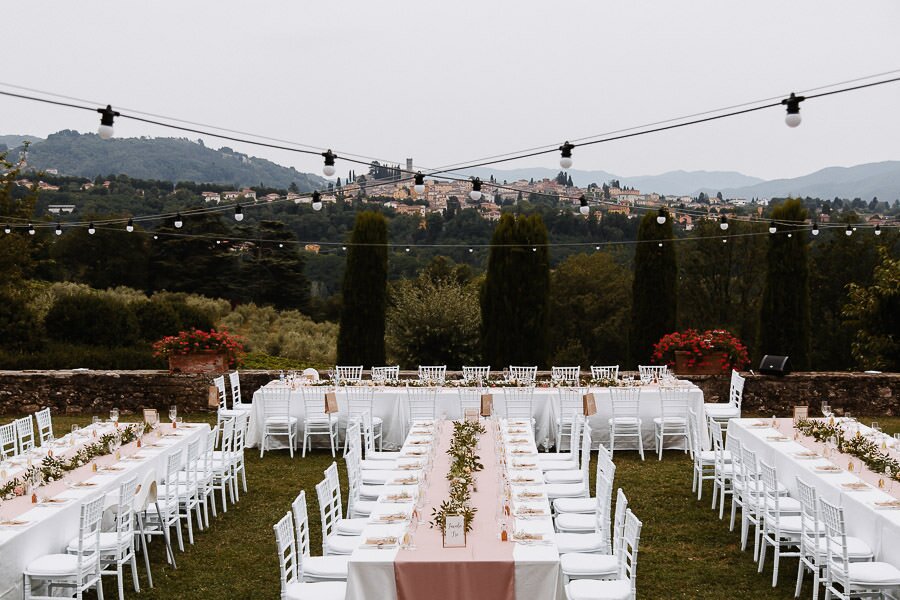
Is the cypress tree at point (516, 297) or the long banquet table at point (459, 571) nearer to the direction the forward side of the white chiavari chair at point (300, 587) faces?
the long banquet table

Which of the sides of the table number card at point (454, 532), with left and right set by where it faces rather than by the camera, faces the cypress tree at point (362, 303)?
back

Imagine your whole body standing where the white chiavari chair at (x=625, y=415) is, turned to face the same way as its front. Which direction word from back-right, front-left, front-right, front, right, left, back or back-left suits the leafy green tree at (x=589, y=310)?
front

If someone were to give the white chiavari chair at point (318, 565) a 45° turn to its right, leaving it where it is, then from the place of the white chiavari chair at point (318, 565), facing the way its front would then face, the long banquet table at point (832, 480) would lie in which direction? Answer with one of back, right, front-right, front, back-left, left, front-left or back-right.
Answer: front-left

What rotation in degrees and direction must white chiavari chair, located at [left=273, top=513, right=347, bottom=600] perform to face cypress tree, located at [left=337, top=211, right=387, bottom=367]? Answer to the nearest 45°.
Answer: approximately 90° to its left

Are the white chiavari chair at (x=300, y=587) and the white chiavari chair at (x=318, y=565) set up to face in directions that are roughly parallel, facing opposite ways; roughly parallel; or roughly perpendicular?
roughly parallel

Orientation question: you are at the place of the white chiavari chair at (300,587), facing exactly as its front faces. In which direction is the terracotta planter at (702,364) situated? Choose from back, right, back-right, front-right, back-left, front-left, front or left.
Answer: front-left

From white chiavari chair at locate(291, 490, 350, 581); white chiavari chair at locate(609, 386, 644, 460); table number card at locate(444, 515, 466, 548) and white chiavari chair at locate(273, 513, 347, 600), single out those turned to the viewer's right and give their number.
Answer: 2

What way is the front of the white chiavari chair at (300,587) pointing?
to the viewer's right

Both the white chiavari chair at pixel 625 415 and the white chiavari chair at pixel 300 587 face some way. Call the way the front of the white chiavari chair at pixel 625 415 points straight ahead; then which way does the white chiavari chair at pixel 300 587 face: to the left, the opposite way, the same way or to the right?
to the right

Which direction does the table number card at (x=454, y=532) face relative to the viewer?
toward the camera

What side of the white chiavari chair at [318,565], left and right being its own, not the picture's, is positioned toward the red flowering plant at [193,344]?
left

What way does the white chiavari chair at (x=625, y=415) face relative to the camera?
away from the camera

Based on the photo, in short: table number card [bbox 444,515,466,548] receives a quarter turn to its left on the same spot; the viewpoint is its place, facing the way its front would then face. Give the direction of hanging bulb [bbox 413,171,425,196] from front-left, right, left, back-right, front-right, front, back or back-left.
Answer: left

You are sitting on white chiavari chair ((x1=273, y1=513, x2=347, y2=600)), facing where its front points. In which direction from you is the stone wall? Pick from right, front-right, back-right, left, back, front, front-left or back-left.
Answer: left

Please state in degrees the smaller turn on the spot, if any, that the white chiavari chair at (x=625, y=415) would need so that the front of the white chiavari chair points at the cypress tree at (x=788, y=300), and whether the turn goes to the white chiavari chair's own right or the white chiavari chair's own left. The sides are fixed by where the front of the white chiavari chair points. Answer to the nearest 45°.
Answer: approximately 45° to the white chiavari chair's own right

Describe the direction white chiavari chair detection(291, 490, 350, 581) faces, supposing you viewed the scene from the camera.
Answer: facing to the right of the viewer
